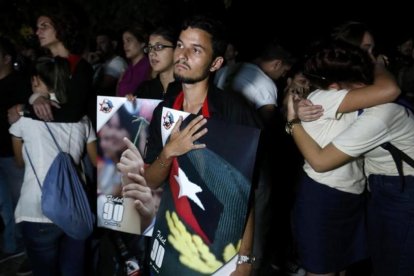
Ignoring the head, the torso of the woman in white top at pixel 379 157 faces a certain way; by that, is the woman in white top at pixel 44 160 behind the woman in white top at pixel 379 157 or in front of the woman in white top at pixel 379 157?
in front

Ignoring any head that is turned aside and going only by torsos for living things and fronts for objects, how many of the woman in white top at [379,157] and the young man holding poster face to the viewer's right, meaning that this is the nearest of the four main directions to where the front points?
0

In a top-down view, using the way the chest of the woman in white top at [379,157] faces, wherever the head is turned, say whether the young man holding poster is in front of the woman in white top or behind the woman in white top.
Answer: in front

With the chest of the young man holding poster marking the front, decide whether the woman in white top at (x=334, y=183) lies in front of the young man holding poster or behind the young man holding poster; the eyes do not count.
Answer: behind

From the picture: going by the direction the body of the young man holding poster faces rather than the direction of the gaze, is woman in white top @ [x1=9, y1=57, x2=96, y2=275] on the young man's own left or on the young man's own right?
on the young man's own right

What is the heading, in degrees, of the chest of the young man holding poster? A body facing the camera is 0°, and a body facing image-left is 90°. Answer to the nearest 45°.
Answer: approximately 45°
